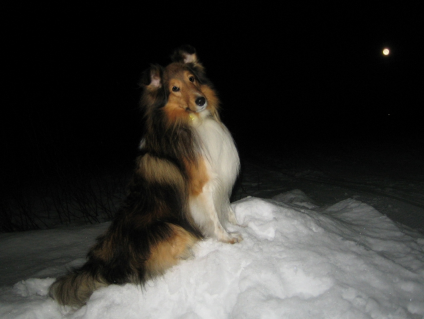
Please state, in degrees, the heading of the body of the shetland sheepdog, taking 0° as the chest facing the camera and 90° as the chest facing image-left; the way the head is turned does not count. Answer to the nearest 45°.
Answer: approximately 270°
